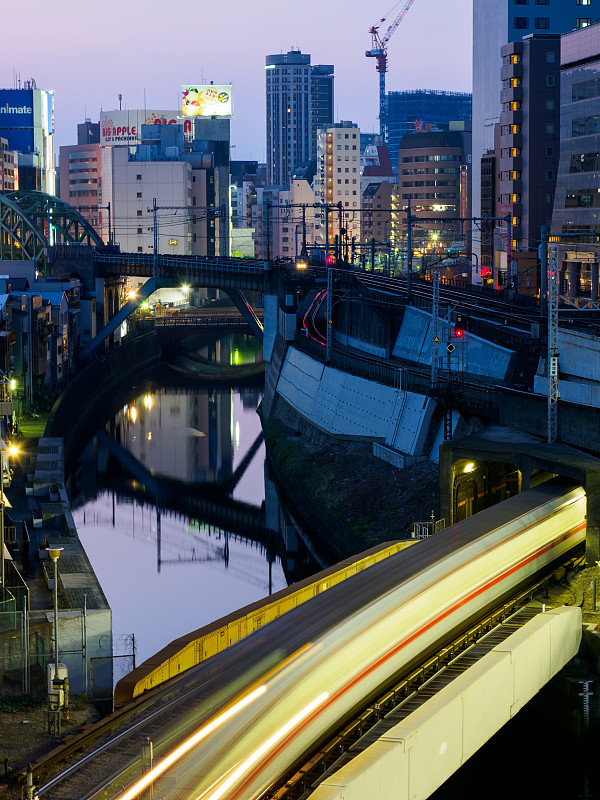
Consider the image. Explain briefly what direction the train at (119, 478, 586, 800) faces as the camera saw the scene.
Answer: facing the viewer and to the left of the viewer

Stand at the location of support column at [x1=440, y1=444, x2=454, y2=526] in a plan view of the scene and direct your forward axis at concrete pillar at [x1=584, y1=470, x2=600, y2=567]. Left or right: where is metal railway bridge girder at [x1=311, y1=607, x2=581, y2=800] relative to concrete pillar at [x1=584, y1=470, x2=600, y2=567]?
right

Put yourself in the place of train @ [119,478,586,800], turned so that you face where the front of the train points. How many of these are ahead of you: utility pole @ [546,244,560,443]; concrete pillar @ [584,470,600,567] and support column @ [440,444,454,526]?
0

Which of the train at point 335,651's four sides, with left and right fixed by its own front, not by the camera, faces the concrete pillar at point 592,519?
back

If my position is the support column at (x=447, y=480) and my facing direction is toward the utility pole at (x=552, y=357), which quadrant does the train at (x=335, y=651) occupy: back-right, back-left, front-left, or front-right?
back-right

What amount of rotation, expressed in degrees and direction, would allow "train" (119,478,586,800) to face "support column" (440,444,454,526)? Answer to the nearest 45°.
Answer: approximately 135° to its right

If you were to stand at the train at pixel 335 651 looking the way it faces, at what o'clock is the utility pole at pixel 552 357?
The utility pole is roughly at 5 o'clock from the train.
